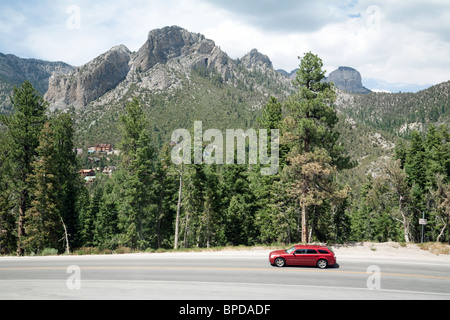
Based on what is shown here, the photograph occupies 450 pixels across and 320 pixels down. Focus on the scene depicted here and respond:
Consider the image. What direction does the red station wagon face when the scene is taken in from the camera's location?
facing to the left of the viewer

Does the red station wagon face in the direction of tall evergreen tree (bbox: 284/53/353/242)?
no

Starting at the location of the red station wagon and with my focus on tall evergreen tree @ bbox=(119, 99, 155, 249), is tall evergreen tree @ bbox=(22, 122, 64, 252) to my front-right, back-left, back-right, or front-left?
front-left

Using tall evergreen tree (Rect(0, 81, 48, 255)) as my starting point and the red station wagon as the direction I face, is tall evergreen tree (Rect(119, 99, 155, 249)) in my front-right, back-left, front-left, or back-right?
front-left

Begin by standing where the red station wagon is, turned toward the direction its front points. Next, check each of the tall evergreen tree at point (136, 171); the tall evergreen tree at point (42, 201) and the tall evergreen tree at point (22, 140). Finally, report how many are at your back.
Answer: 0

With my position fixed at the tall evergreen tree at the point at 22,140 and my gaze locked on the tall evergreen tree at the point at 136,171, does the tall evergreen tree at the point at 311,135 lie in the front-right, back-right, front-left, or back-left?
front-right
